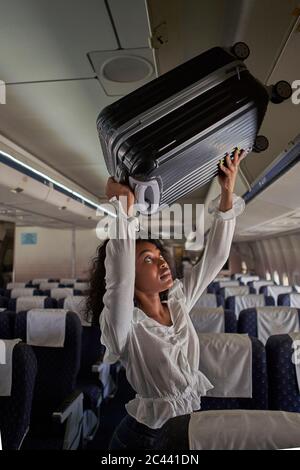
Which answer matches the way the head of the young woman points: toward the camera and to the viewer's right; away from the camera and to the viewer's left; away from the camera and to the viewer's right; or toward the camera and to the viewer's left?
toward the camera and to the viewer's right

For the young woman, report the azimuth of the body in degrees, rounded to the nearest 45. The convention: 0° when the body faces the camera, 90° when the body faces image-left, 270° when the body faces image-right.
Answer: approximately 315°

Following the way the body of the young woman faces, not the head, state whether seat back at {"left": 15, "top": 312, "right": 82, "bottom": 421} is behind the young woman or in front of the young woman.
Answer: behind

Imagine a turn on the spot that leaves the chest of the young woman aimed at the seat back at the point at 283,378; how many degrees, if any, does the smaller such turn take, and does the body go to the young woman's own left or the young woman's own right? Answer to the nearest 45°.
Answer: approximately 90° to the young woman's own left

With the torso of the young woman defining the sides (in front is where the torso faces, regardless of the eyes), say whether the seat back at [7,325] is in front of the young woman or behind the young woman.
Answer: behind

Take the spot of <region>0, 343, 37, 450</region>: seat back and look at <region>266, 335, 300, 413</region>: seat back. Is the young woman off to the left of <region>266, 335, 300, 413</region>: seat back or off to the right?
right

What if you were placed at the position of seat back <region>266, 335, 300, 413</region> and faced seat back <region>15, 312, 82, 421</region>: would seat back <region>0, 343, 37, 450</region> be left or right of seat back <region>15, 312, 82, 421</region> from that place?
left
